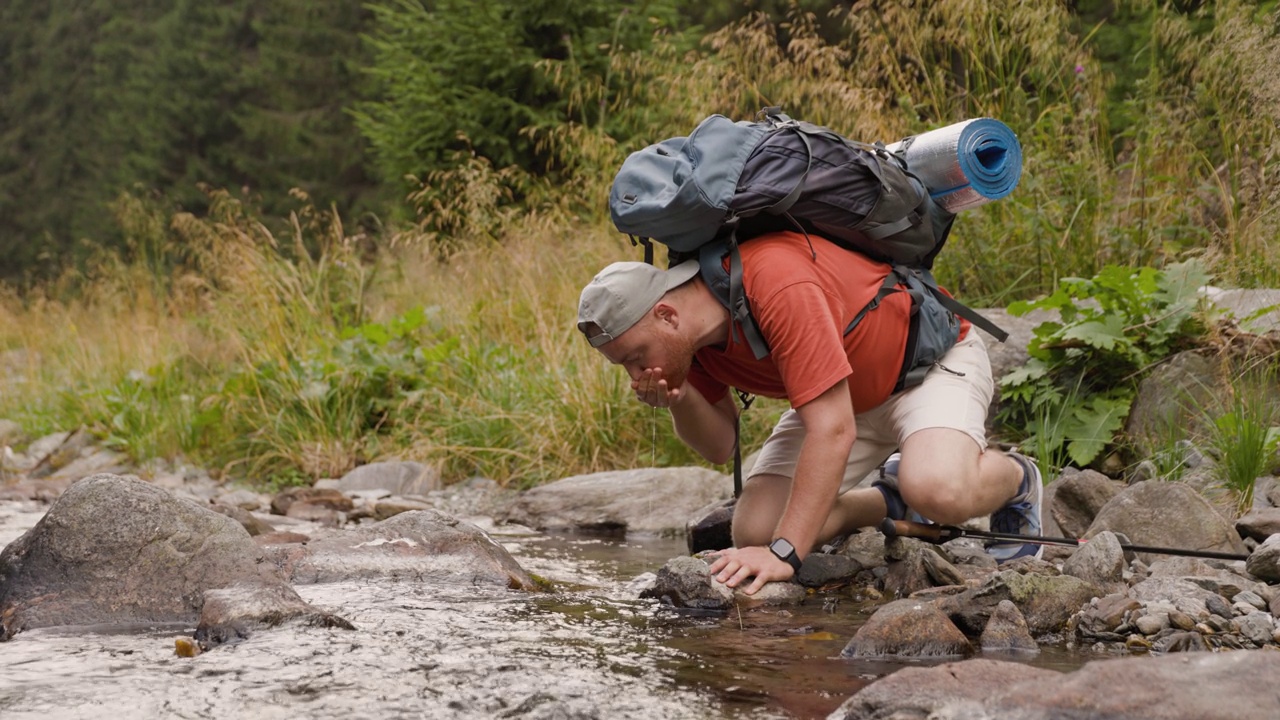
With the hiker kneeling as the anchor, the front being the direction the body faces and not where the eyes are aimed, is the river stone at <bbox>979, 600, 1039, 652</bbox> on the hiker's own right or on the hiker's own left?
on the hiker's own left

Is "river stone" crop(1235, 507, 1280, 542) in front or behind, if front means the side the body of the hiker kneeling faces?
behind

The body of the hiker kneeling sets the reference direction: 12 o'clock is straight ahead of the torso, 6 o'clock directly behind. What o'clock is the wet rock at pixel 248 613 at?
The wet rock is roughly at 11 o'clock from the hiker kneeling.

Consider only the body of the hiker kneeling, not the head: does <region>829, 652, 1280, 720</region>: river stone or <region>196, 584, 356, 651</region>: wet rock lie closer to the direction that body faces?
the wet rock

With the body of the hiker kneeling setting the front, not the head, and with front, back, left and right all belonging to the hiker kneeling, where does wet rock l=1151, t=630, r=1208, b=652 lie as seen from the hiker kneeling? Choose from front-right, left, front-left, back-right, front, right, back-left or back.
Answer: back-left

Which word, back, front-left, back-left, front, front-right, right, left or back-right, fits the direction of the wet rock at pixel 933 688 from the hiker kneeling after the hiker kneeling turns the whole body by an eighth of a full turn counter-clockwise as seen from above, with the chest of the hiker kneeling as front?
front-left

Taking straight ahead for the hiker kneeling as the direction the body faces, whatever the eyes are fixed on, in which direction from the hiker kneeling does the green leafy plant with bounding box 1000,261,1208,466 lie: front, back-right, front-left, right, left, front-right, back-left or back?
back-right

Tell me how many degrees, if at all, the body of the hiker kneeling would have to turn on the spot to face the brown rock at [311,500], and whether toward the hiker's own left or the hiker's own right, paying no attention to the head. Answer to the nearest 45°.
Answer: approximately 45° to the hiker's own right

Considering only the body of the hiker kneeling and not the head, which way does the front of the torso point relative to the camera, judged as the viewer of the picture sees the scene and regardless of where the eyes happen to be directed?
to the viewer's left

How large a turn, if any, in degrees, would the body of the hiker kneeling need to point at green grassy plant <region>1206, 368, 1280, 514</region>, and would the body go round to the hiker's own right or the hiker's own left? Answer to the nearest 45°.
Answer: approximately 135° to the hiker's own right

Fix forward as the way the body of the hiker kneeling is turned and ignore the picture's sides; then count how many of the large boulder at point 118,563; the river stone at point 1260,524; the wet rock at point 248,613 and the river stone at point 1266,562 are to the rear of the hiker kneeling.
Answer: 2

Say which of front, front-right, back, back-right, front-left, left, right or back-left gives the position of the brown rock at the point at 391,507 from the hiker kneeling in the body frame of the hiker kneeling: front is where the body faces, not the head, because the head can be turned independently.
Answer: front-right

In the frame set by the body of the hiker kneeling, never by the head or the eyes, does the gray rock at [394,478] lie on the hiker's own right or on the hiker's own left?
on the hiker's own right

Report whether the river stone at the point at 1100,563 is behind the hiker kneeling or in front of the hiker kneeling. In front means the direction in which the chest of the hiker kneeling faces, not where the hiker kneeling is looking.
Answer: behind
